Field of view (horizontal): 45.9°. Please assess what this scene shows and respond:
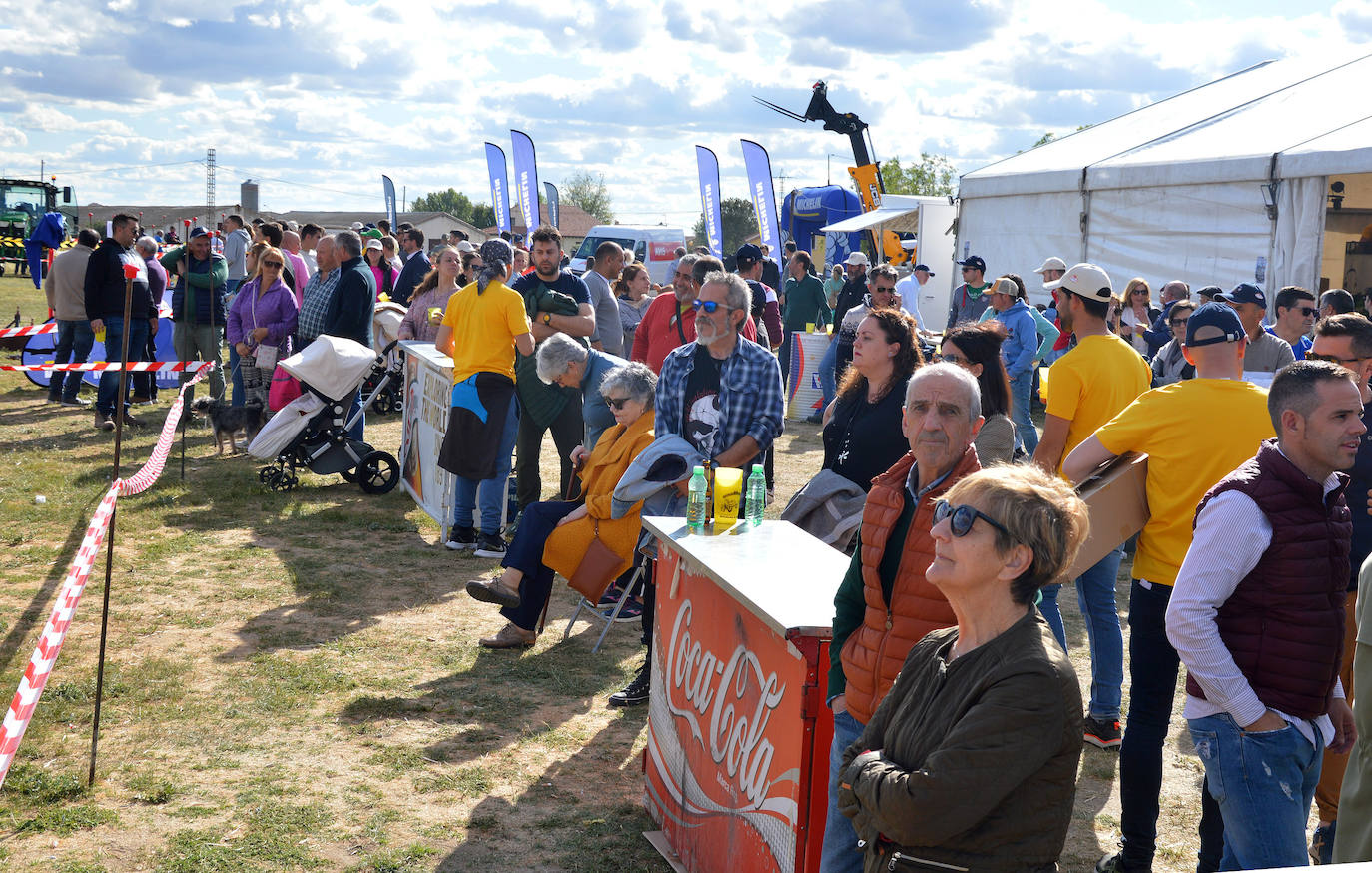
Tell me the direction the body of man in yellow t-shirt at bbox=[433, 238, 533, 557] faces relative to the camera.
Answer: away from the camera

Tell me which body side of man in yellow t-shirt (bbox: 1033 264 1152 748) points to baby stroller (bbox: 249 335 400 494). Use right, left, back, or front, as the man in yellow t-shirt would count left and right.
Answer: front

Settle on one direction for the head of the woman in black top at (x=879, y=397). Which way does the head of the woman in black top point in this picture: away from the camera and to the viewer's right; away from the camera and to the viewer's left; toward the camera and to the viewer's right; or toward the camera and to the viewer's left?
toward the camera and to the viewer's left

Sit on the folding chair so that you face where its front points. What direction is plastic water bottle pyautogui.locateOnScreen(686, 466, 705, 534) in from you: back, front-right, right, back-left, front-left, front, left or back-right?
left

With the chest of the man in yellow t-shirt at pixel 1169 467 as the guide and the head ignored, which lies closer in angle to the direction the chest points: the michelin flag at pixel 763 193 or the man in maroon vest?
the michelin flag

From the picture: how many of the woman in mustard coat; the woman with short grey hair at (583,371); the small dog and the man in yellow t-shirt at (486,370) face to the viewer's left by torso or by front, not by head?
3

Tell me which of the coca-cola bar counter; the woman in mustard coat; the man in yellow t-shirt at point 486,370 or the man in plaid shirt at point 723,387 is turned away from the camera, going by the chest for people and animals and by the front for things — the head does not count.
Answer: the man in yellow t-shirt

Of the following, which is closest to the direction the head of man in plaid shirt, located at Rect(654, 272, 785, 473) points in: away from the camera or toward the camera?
toward the camera

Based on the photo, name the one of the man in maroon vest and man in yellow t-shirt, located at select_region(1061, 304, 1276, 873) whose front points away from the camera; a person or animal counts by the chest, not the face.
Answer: the man in yellow t-shirt

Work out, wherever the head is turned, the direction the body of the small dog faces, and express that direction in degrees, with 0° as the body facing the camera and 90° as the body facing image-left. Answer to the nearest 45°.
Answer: approximately 90°

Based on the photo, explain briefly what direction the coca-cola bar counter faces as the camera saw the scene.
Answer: facing the viewer and to the left of the viewer

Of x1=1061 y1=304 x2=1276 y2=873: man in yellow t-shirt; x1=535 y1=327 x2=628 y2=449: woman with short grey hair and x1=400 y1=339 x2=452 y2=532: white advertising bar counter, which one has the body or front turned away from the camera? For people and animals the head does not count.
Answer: the man in yellow t-shirt

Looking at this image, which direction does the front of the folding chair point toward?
to the viewer's left

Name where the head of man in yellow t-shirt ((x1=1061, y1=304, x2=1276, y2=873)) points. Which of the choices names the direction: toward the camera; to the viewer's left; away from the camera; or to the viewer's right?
away from the camera

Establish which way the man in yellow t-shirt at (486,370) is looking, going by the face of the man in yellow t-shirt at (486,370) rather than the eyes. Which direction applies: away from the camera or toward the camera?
away from the camera
